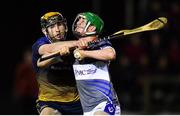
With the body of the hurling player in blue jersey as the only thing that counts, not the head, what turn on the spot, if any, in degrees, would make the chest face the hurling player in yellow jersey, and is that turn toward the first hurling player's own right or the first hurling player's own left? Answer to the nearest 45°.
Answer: approximately 90° to the first hurling player's own right

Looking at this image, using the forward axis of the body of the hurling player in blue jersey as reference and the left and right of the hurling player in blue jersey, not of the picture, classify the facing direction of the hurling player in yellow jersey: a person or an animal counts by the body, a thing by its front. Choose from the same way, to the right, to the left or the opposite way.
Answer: to the left

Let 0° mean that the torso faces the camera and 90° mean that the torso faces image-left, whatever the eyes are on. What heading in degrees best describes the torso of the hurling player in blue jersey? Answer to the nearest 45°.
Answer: approximately 45°

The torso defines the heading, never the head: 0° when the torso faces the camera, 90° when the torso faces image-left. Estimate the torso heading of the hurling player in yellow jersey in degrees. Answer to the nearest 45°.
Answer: approximately 315°

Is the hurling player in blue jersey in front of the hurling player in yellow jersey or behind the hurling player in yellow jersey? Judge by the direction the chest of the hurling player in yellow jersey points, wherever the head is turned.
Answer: in front

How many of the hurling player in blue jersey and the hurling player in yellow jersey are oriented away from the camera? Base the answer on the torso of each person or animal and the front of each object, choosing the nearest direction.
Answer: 0

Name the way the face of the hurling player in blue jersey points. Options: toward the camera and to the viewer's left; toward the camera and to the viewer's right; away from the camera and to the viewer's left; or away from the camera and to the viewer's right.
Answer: toward the camera and to the viewer's left
